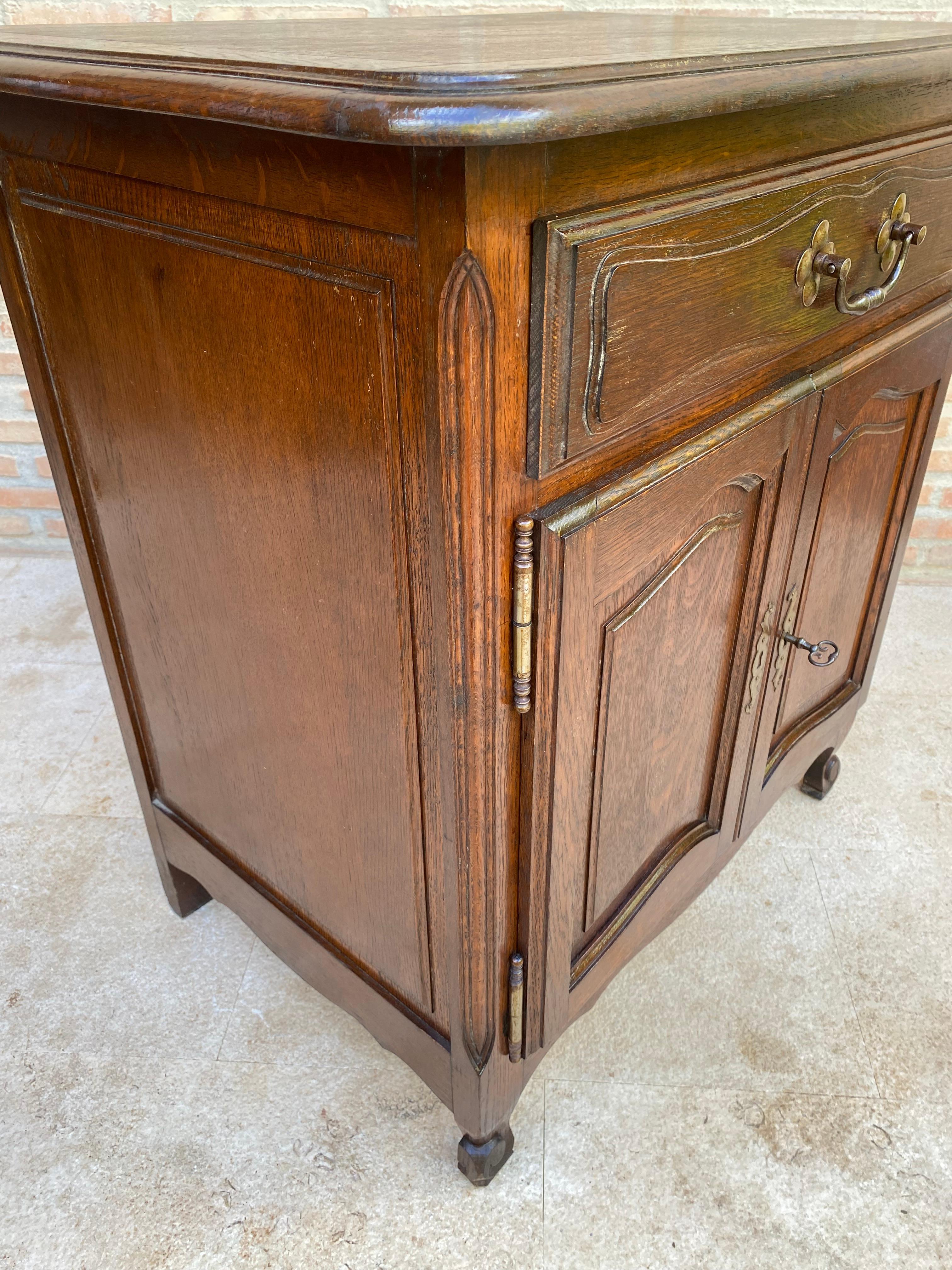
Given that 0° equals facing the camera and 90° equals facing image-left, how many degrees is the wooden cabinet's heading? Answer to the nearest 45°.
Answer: approximately 315°
